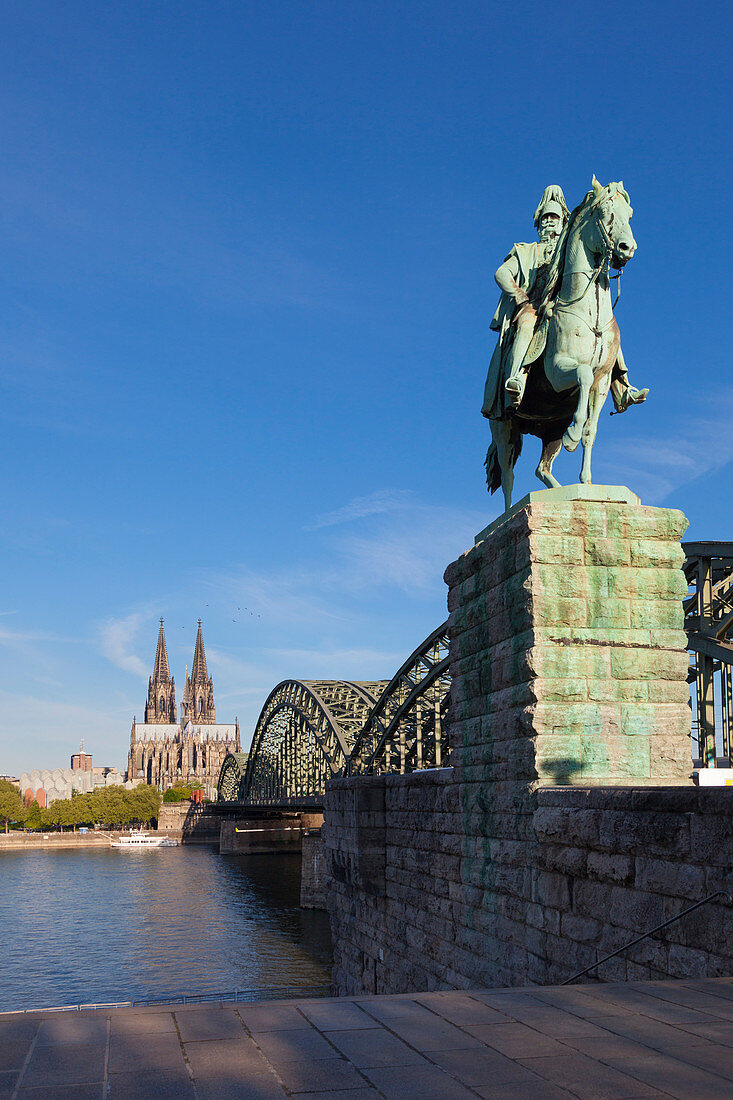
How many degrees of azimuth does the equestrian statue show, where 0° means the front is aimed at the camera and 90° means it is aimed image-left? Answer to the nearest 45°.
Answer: approximately 315°
